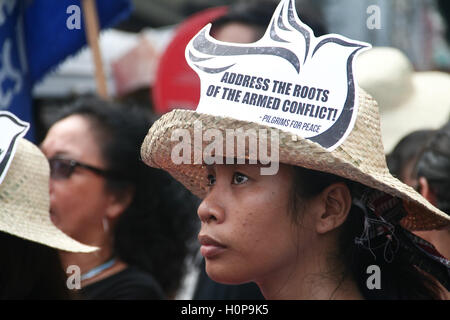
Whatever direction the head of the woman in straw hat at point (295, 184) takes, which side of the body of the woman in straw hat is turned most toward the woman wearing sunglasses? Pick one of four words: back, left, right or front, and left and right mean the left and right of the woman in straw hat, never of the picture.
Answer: right

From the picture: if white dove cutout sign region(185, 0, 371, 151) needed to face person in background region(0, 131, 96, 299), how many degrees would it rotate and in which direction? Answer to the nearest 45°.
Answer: approximately 90° to its right

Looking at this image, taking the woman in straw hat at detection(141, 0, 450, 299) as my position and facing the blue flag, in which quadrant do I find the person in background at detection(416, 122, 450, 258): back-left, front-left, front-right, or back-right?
front-right

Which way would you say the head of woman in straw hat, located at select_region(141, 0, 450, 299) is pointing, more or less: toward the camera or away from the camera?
toward the camera

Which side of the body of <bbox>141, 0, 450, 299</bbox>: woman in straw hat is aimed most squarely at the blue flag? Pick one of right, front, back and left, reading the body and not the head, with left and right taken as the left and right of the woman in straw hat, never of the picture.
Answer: right

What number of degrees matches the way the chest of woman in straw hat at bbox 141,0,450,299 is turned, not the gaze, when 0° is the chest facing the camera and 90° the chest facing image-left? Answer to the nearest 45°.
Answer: approximately 45°

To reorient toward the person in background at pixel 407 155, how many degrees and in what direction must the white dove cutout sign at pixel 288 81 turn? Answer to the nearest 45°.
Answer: approximately 135° to its left

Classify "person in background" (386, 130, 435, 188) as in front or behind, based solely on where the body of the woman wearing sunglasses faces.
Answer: behind

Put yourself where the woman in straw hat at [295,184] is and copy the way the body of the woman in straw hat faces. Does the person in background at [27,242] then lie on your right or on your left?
on your right

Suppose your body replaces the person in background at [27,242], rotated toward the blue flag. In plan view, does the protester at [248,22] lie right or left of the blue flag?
right

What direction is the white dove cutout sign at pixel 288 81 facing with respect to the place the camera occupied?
facing the viewer
